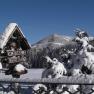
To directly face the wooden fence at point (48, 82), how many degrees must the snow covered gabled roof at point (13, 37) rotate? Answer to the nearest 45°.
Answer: approximately 45° to its right

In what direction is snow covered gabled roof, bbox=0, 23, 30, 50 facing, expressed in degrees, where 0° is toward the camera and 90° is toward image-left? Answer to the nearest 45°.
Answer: approximately 315°
